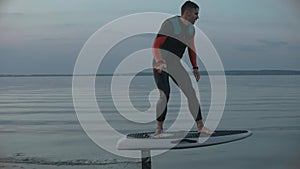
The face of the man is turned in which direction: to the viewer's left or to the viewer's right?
to the viewer's right

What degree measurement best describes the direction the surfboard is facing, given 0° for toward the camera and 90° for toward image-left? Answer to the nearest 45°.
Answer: approximately 270°

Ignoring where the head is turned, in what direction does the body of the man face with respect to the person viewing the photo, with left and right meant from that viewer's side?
facing the viewer and to the right of the viewer
